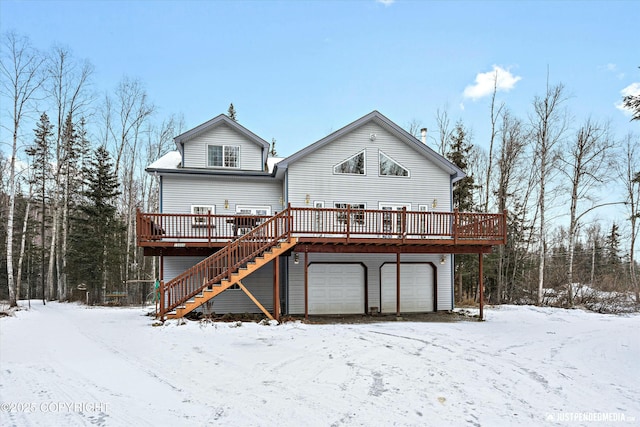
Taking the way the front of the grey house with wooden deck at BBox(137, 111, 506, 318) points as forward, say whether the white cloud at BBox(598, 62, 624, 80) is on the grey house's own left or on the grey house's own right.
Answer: on the grey house's own left

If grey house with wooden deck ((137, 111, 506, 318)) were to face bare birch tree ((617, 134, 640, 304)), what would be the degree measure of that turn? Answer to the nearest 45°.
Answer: approximately 135° to its left

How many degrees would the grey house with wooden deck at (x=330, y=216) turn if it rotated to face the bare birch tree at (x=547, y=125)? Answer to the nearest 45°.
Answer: approximately 135° to its left

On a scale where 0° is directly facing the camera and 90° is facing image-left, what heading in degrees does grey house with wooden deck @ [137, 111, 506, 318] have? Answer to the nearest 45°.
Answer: approximately 0°

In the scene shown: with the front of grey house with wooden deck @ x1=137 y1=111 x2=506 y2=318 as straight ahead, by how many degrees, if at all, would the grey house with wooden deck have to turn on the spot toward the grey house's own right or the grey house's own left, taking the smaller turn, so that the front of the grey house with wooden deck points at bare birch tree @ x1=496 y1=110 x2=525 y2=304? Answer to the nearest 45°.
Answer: approximately 135° to the grey house's own left
